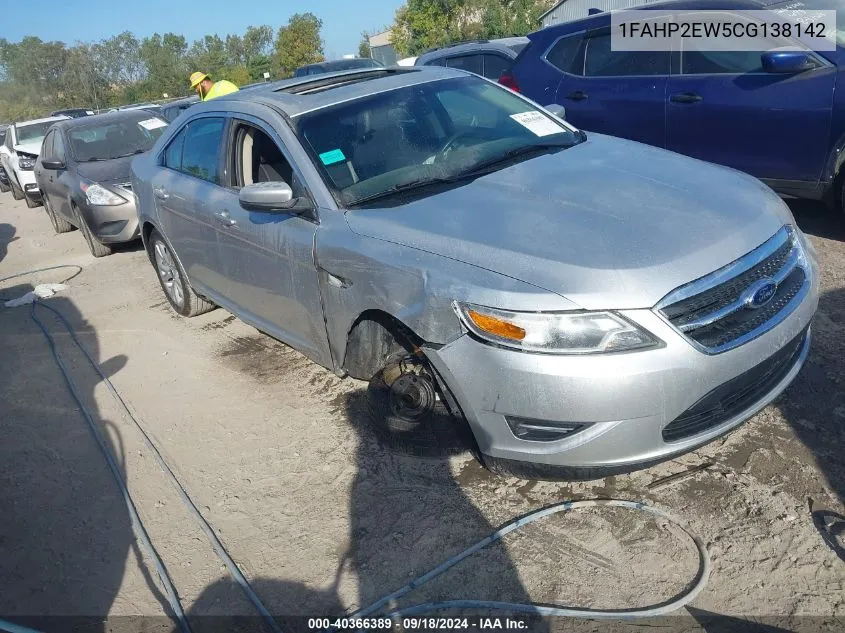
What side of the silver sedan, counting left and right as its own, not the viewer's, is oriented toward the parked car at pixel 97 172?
back

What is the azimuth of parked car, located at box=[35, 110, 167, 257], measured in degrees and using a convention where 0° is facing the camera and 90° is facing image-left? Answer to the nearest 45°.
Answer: approximately 315°

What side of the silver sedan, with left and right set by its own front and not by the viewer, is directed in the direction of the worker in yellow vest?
back
